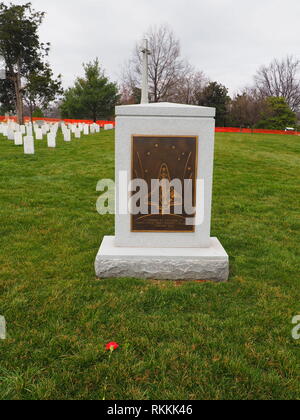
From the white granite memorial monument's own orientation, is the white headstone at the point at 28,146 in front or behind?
behind

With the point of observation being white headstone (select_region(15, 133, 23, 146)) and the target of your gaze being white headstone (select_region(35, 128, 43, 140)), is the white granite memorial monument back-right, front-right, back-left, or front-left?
back-right

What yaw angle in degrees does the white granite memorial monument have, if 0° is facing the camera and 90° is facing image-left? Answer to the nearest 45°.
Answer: approximately 0°

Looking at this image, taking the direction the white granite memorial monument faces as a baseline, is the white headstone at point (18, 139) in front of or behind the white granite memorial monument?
behind

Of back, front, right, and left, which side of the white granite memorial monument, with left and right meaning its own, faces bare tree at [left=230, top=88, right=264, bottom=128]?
back
